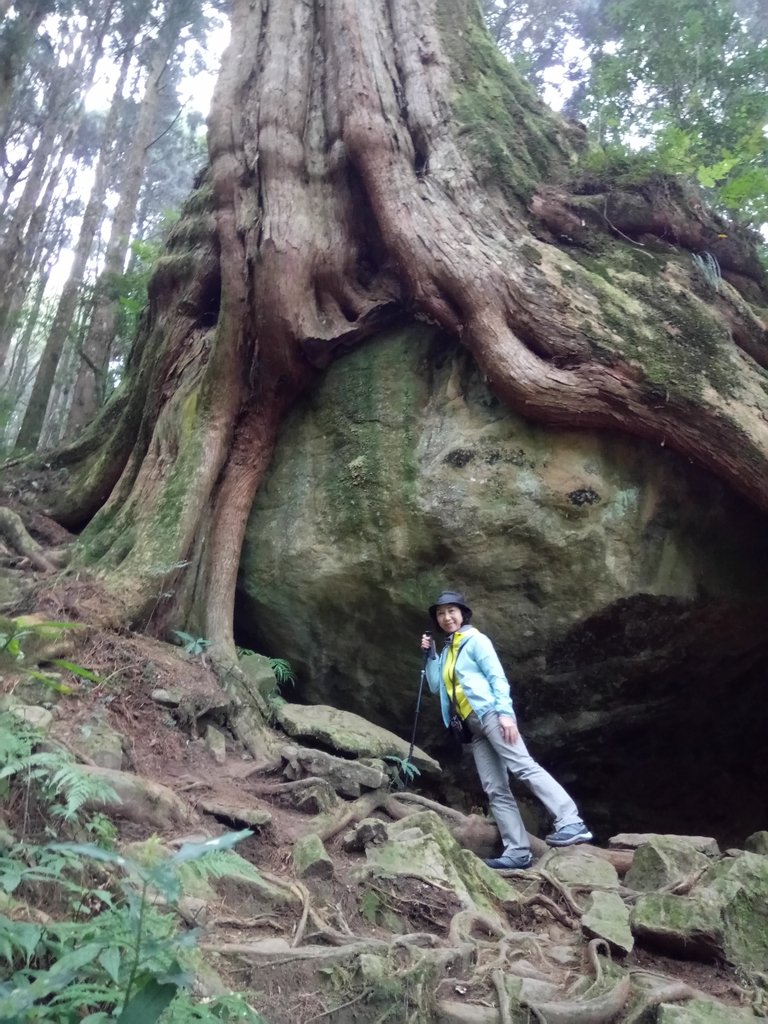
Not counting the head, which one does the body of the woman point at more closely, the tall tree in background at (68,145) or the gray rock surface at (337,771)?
the gray rock surface

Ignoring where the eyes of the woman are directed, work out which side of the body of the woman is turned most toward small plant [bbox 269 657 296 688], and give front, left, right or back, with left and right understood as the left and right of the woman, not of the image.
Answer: right

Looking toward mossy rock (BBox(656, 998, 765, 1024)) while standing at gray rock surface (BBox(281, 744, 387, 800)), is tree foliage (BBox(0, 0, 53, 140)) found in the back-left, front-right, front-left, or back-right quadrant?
back-right

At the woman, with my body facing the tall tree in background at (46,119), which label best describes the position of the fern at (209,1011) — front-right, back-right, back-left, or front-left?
back-left

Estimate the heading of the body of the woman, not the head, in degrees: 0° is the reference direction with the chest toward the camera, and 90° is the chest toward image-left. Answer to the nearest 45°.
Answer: approximately 45°

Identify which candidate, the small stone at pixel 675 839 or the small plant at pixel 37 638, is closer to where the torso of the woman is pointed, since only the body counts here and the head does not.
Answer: the small plant

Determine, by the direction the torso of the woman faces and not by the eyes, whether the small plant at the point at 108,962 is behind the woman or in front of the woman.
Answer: in front

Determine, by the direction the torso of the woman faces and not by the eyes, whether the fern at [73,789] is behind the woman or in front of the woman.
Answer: in front

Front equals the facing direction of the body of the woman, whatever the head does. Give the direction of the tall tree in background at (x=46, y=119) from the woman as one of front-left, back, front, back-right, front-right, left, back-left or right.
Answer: right

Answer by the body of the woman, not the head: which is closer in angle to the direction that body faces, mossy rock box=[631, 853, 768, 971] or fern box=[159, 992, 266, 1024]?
the fern

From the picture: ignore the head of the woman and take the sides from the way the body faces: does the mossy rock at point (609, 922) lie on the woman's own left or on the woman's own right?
on the woman's own left

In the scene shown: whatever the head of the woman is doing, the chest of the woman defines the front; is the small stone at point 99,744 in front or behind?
in front
